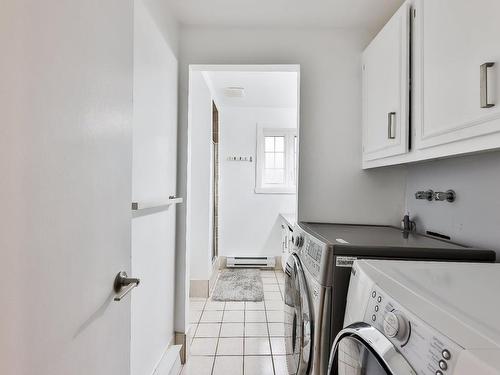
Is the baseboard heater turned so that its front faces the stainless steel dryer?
yes

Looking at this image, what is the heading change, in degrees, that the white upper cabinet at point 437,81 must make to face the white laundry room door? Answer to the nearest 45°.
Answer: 0° — it already faces it

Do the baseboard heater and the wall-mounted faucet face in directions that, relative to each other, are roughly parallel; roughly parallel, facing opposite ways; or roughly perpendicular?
roughly perpendicular

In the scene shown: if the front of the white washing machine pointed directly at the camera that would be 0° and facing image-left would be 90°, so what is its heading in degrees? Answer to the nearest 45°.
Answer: approximately 45°

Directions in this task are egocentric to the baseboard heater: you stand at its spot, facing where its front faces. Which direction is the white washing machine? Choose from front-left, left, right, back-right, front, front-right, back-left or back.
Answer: front

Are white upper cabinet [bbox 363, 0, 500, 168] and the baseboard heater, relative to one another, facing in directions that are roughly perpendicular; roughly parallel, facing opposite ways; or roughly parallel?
roughly perpendicular

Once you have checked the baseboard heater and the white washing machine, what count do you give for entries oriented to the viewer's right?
0

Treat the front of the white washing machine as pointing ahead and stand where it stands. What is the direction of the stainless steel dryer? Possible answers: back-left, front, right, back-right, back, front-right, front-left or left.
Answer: right

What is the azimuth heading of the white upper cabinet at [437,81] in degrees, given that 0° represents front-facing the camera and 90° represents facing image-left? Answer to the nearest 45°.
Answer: approximately 45°

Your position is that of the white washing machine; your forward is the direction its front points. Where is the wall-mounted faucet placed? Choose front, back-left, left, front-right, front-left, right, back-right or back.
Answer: back-right

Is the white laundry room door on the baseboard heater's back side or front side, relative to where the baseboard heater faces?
on the front side

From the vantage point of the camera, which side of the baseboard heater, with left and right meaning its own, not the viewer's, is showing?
front

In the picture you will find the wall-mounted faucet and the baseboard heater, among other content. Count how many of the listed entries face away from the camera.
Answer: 0
